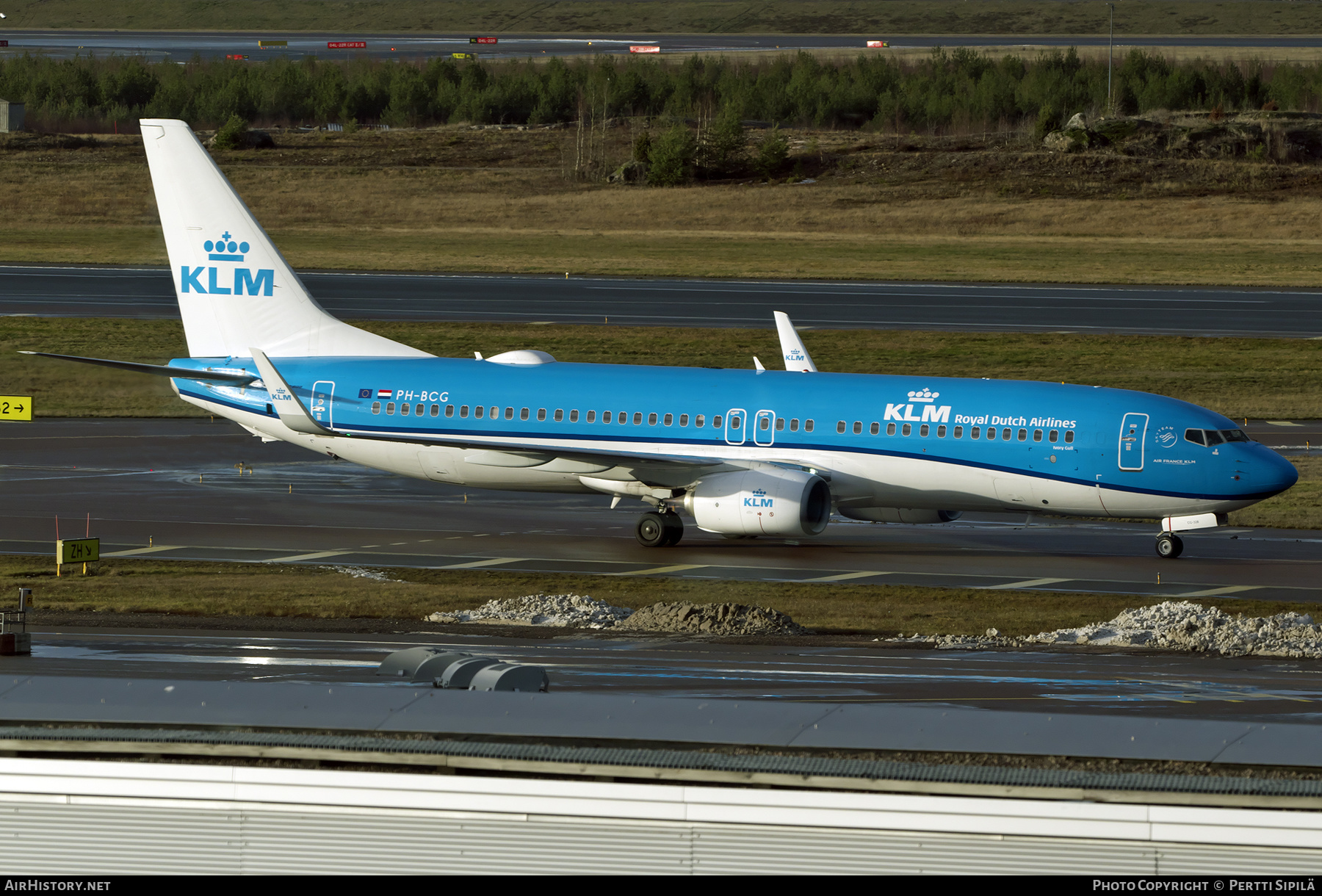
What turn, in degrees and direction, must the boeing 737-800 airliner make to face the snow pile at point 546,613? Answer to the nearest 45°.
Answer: approximately 45° to its right

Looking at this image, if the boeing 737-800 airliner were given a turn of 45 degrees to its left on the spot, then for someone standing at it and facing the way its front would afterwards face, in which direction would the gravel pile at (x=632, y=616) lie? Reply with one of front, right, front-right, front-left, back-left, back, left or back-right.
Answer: right

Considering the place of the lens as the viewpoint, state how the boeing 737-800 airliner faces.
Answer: facing the viewer and to the right of the viewer

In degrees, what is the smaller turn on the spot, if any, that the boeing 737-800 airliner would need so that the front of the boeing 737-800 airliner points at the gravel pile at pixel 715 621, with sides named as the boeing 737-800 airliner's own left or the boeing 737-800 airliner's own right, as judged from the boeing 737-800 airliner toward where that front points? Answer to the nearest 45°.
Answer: approximately 45° to the boeing 737-800 airliner's own right
